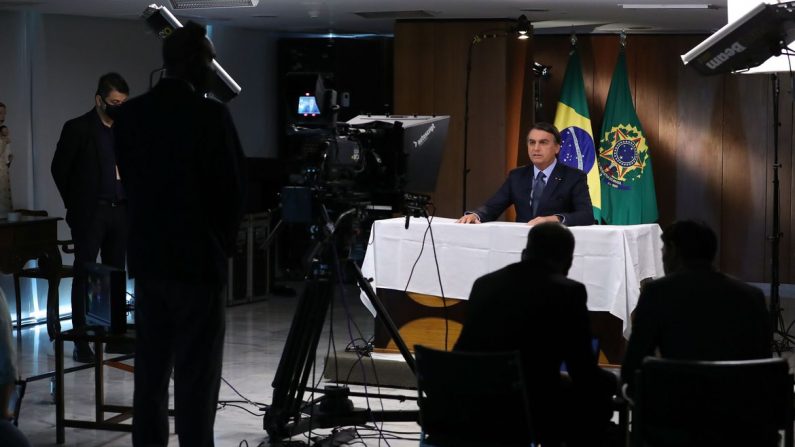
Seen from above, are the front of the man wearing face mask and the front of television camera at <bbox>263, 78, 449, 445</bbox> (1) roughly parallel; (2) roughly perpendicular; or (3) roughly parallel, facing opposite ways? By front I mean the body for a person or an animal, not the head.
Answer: roughly perpendicular

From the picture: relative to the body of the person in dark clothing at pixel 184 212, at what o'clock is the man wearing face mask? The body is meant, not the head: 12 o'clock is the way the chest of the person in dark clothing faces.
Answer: The man wearing face mask is roughly at 10 o'clock from the person in dark clothing.

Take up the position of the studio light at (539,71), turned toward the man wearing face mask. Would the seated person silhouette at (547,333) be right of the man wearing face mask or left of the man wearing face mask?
left

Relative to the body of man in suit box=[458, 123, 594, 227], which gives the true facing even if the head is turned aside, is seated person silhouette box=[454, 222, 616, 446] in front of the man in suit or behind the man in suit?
in front

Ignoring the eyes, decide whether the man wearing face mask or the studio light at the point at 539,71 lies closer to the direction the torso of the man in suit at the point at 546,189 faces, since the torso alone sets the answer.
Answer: the man wearing face mask

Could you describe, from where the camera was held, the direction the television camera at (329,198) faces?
facing away from the viewer and to the right of the viewer

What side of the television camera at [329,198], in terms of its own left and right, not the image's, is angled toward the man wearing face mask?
left

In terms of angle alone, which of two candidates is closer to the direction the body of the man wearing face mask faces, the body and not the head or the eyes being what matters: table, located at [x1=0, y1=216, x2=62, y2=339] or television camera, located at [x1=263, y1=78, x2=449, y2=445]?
the television camera

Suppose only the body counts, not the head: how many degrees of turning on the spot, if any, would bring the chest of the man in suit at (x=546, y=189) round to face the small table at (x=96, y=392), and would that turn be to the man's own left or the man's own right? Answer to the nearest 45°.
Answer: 0° — they already face it

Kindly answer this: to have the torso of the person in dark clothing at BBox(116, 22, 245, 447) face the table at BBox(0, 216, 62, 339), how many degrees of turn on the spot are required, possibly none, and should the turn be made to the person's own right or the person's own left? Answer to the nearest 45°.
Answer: approximately 45° to the person's own left

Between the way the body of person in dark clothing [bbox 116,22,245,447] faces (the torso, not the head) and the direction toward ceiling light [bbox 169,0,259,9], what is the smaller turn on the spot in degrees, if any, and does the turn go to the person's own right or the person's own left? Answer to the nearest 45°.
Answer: approximately 45° to the person's own left
